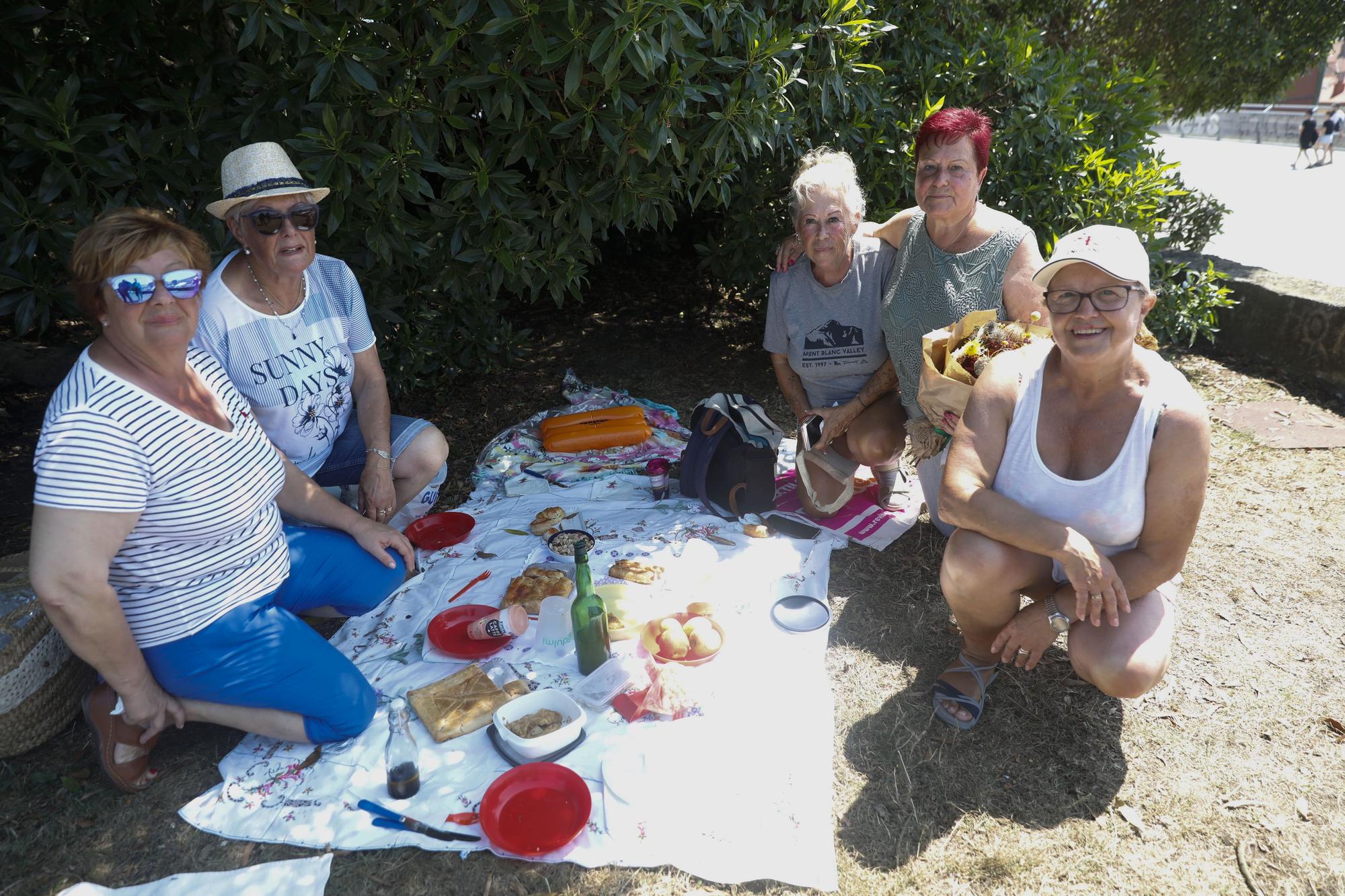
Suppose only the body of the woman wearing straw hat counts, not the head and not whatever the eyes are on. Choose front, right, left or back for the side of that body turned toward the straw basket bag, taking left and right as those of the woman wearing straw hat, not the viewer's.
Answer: right

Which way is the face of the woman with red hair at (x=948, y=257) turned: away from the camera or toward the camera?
toward the camera

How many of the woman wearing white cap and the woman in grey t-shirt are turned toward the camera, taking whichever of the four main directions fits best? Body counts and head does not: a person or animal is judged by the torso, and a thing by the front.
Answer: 2

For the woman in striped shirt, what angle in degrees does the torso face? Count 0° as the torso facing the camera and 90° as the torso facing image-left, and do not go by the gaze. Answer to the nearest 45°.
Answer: approximately 315°

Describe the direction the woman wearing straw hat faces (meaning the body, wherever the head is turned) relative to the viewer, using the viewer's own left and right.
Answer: facing the viewer and to the right of the viewer

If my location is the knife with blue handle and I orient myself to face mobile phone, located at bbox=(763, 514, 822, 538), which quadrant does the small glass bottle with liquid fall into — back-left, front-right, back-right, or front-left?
front-left

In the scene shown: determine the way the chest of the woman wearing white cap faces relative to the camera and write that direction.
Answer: toward the camera

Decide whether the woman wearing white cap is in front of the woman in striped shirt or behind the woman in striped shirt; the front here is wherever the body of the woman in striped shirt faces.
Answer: in front

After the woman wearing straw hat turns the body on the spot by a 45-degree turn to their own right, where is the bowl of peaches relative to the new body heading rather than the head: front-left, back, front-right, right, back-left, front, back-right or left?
front-left

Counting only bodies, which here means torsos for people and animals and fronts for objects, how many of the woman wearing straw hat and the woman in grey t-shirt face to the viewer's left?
0

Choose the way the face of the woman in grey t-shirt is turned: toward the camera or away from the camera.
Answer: toward the camera

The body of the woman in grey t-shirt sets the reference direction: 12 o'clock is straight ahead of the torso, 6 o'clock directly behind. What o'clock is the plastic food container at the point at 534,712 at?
The plastic food container is roughly at 1 o'clock from the woman in grey t-shirt.

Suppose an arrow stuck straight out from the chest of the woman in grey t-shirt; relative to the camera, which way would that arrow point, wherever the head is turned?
toward the camera
